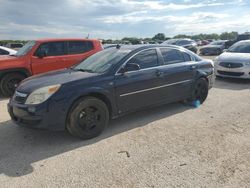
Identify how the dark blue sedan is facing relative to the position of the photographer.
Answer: facing the viewer and to the left of the viewer

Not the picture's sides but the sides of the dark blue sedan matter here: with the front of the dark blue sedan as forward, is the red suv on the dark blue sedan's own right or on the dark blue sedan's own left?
on the dark blue sedan's own right

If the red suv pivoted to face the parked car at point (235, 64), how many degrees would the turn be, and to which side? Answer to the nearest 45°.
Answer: approximately 135° to its left

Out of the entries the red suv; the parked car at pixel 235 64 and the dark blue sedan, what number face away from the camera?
0

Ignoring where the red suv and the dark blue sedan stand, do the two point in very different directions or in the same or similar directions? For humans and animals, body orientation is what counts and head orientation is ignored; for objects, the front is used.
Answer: same or similar directions

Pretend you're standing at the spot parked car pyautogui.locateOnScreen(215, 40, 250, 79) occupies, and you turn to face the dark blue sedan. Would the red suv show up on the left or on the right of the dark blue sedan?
right

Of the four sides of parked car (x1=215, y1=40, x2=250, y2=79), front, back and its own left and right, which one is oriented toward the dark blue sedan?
front

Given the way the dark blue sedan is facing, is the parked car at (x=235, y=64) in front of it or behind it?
behind

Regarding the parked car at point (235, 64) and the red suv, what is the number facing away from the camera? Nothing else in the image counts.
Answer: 0

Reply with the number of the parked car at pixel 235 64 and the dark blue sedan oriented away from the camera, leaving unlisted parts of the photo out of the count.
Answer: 0
